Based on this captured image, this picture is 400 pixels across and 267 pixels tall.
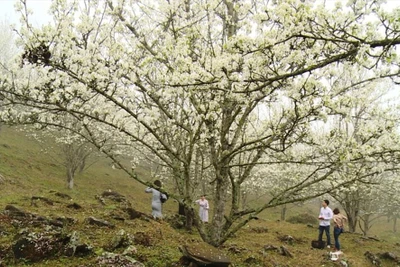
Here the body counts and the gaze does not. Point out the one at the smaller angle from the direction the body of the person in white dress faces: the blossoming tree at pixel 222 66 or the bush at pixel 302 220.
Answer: the blossoming tree

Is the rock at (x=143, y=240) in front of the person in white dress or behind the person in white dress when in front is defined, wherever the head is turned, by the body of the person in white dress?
in front

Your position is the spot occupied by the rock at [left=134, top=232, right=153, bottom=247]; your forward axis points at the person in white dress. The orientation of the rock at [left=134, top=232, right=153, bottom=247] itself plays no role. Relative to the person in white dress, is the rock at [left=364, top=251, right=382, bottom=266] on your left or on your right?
right

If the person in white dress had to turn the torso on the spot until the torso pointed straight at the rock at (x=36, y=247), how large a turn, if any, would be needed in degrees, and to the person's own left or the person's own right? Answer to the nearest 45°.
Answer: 0° — they already face it

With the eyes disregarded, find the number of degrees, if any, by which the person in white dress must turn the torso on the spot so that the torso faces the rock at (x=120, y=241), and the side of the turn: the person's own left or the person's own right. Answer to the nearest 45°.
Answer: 0° — they already face it

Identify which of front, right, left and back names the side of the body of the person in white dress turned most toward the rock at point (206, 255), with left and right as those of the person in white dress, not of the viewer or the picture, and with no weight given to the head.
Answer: front

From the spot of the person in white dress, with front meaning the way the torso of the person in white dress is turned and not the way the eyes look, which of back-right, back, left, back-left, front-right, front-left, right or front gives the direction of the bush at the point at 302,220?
back-left

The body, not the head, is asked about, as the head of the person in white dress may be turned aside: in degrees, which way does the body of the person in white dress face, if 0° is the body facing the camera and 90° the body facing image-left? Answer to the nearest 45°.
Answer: approximately 0°

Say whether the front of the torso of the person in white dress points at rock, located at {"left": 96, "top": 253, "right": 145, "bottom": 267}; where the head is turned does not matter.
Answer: yes
